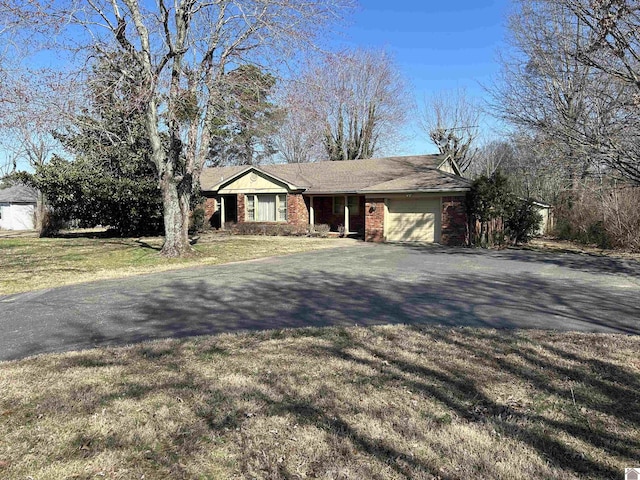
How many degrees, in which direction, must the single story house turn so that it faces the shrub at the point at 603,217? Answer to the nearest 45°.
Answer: approximately 45° to its left

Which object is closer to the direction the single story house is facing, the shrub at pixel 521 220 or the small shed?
the shrub

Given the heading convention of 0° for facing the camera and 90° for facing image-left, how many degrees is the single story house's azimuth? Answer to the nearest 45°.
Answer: approximately 0°

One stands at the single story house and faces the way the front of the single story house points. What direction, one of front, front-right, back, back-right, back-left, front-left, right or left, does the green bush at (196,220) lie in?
right

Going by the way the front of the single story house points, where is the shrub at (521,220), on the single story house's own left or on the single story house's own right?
on the single story house's own left

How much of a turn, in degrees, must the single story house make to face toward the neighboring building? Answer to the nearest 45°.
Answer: approximately 135° to its right

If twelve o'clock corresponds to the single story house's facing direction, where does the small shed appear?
The small shed is roughly at 9 o'clock from the single story house.

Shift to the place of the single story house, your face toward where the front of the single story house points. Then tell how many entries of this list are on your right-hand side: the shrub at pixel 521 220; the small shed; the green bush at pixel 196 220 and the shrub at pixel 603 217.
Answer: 1
